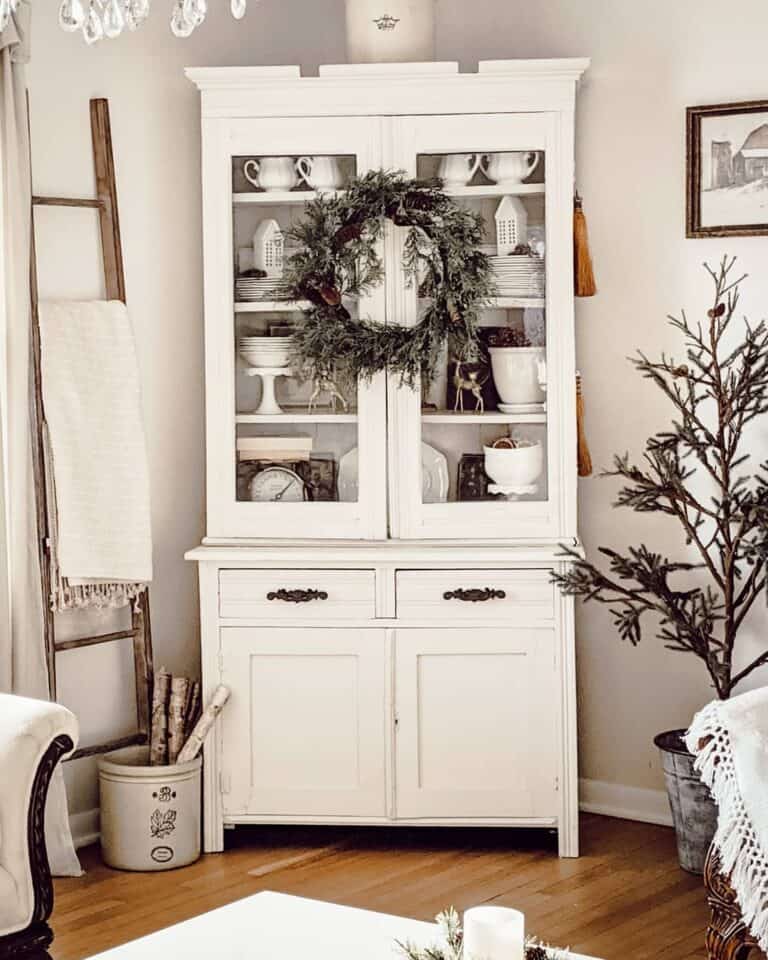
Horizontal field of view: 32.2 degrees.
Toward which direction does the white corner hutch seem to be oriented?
toward the camera

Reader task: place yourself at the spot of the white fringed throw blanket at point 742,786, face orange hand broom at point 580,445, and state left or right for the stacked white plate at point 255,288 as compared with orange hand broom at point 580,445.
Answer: left

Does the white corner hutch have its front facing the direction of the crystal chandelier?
yes

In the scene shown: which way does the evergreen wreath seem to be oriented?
toward the camera

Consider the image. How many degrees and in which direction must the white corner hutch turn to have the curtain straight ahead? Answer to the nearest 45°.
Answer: approximately 90° to its right

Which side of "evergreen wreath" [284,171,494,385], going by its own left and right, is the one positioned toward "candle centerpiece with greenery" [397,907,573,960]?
front

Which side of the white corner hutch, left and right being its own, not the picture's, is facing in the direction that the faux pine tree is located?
left

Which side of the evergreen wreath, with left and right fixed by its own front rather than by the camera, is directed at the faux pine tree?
left

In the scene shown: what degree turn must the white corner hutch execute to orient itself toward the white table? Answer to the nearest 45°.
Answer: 0° — it already faces it
